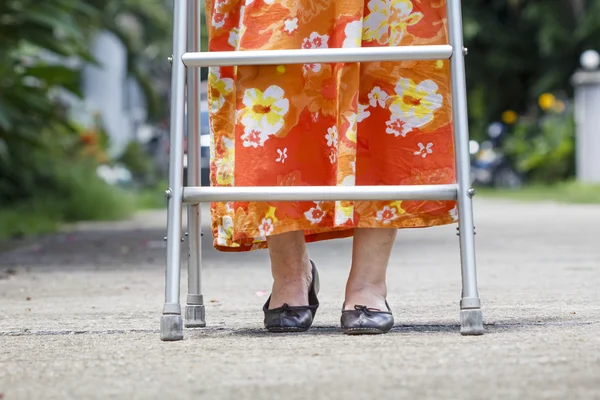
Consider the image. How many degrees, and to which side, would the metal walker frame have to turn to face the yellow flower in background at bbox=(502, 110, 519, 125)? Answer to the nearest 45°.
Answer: approximately 180°

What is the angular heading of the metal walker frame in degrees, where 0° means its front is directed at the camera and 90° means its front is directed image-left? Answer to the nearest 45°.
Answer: approximately 0°

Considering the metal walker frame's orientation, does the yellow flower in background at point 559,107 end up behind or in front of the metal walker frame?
behind

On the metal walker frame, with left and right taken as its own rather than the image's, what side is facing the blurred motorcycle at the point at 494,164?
back

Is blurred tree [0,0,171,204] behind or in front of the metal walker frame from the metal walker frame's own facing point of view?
behind

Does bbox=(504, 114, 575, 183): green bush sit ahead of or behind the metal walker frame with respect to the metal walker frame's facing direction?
behind
